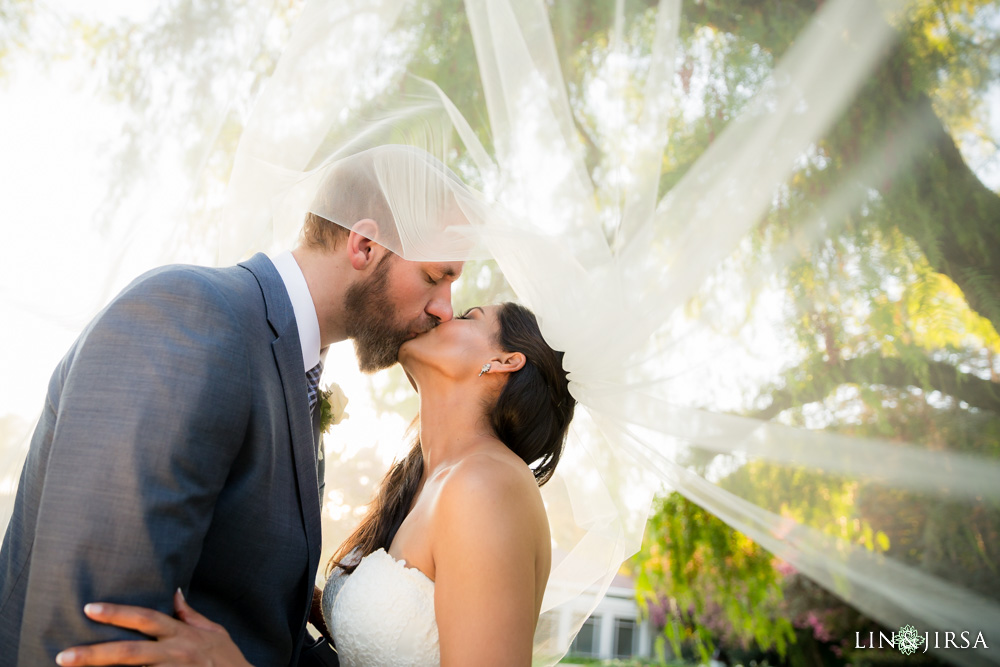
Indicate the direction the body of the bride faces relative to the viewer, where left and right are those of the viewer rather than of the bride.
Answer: facing to the left of the viewer

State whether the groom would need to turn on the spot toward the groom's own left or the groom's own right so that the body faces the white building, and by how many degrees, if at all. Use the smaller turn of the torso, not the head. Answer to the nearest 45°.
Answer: approximately 45° to the groom's own left

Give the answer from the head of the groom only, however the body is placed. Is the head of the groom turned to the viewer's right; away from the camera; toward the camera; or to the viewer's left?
to the viewer's right

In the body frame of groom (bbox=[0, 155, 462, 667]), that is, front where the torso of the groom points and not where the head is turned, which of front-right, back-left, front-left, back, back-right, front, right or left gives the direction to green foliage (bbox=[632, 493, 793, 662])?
front-left

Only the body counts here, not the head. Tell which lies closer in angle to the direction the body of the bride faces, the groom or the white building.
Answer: the groom

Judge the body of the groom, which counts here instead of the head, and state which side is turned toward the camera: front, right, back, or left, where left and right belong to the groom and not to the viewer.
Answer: right

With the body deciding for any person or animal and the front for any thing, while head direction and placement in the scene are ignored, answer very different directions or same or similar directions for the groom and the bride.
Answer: very different directions

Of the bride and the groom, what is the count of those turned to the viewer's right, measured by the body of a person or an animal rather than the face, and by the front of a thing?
1

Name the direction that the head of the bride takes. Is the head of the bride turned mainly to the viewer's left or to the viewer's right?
to the viewer's left

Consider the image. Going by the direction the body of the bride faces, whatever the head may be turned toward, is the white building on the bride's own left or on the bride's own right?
on the bride's own right
